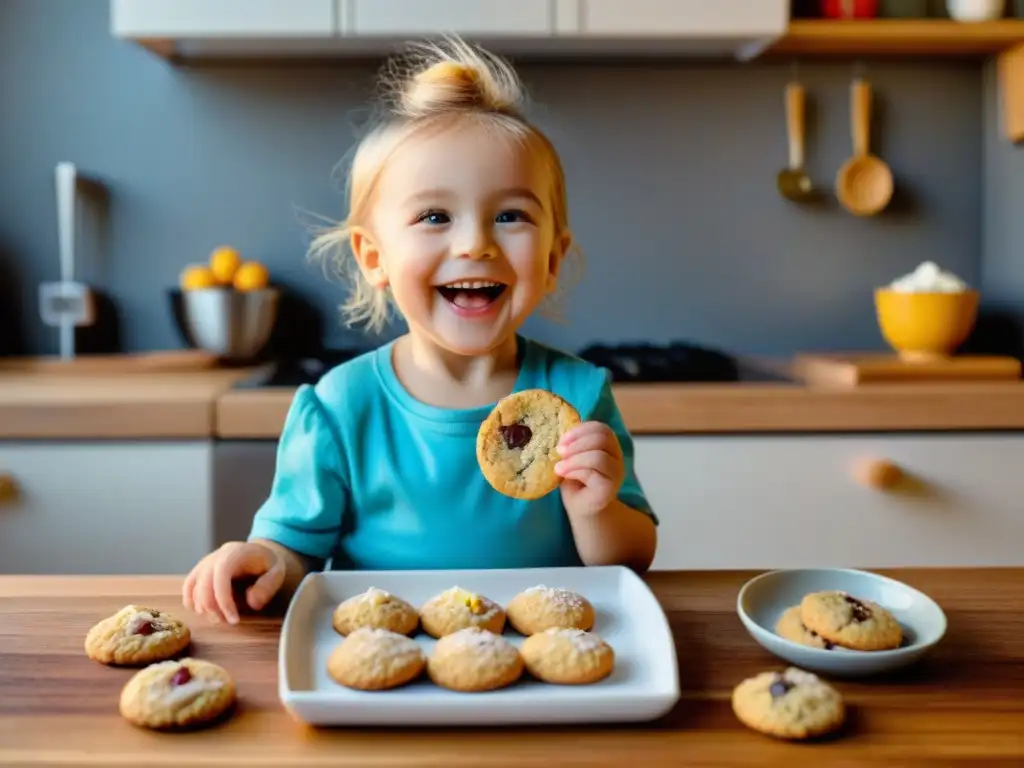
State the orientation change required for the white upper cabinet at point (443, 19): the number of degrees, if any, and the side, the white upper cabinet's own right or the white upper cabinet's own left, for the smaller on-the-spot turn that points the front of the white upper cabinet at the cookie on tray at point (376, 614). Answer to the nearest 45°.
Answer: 0° — it already faces it

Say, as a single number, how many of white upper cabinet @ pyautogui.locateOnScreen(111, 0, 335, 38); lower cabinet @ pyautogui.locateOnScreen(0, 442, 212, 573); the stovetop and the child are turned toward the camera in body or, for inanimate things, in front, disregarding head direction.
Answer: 4

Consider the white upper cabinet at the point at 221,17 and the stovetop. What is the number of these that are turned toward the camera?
2

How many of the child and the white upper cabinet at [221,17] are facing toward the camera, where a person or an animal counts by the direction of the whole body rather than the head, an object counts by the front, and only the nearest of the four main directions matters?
2

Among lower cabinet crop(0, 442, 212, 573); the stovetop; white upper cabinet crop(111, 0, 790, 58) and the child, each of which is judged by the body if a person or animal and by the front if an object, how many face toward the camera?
4

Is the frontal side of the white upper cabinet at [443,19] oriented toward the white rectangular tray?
yes

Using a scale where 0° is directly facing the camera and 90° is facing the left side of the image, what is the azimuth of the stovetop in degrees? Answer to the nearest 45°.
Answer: approximately 0°

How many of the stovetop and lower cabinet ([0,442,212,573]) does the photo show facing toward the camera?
2

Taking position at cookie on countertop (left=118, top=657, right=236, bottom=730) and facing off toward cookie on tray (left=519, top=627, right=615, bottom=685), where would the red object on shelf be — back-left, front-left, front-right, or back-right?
front-left

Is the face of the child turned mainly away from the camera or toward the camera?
toward the camera

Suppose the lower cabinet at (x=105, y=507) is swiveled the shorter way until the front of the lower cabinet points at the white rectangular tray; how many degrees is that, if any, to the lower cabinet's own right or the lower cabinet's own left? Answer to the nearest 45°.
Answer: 0° — it already faces it

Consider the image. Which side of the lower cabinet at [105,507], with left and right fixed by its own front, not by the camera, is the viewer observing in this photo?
front

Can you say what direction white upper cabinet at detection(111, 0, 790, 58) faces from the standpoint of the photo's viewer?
facing the viewer

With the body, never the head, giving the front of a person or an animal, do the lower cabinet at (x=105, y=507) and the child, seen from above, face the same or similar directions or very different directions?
same or similar directions
